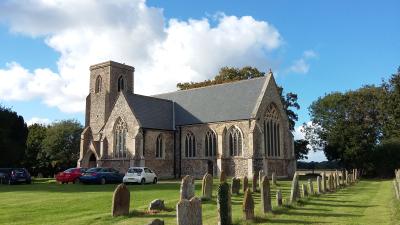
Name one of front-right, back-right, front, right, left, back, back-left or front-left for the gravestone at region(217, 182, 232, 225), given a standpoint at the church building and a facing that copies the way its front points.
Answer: front-left

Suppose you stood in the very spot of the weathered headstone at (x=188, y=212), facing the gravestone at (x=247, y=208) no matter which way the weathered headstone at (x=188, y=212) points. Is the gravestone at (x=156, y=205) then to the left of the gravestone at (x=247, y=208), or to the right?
left

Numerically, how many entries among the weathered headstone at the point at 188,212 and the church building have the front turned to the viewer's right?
0

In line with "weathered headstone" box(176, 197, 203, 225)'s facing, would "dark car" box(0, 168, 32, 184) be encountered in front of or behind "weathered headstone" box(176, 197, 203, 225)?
behind

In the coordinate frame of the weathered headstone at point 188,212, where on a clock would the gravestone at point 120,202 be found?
The gravestone is roughly at 5 o'clock from the weathered headstone.

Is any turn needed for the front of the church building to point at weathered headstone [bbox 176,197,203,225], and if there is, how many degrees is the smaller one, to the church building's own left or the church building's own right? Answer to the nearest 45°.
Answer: approximately 45° to the church building's own left

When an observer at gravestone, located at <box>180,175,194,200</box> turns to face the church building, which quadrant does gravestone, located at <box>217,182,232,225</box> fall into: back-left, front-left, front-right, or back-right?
back-right

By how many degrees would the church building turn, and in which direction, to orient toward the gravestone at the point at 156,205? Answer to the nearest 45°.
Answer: approximately 45° to its left

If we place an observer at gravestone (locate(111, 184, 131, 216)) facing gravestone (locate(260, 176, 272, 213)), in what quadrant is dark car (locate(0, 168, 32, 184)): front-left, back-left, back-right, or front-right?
back-left

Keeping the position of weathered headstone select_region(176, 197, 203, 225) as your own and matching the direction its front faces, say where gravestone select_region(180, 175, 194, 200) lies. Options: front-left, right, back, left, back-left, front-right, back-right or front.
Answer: back

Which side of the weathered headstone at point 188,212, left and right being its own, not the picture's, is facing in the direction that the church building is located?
back

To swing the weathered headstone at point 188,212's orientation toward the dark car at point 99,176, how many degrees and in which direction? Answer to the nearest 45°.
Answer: approximately 180°

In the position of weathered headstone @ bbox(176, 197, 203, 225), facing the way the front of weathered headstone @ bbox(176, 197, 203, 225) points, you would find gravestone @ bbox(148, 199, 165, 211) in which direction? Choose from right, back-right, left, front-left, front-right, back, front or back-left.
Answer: back

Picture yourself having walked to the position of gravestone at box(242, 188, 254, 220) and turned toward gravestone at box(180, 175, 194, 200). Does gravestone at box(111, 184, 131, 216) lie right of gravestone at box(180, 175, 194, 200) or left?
left

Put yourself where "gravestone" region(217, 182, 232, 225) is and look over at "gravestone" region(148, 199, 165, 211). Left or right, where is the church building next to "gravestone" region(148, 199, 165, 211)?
right

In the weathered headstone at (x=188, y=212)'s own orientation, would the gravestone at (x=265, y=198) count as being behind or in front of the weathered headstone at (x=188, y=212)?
behind
